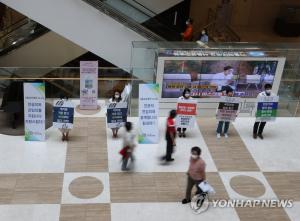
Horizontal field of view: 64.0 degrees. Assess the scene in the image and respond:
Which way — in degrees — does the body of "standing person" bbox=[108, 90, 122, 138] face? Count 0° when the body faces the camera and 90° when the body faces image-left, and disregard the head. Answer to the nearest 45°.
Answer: approximately 0°

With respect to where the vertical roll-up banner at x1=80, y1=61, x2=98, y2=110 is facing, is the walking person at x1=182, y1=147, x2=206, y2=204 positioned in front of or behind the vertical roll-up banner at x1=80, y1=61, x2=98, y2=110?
in front

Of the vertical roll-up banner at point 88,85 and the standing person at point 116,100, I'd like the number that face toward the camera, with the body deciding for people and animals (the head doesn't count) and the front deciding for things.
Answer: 2
